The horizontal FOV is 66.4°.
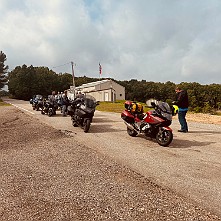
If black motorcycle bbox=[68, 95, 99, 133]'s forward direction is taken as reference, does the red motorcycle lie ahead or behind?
ahead

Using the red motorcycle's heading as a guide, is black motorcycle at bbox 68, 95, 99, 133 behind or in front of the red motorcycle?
behind

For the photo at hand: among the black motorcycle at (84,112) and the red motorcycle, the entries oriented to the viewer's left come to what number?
0

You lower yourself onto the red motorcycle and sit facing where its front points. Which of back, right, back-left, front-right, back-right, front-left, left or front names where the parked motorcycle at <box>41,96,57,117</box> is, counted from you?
back

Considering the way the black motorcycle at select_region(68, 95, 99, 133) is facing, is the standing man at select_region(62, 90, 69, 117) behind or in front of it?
behind

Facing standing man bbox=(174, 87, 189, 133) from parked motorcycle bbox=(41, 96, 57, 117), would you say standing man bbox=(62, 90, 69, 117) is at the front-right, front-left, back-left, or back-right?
front-left

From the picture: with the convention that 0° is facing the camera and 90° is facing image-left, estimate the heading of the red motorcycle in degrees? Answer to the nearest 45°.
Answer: approximately 315°

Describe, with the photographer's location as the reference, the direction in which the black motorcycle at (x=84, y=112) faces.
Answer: facing the viewer and to the right of the viewer

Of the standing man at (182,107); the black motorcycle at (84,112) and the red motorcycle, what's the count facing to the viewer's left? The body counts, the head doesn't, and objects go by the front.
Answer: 1

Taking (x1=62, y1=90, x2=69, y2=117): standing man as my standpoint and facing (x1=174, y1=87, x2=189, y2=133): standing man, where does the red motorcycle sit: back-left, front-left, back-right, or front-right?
front-right

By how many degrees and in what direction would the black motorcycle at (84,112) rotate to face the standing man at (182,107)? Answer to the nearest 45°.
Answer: approximately 45° to its left

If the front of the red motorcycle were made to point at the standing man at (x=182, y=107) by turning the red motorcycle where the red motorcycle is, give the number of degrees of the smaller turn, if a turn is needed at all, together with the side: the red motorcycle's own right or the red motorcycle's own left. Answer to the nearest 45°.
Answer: approximately 90° to the red motorcycle's own left

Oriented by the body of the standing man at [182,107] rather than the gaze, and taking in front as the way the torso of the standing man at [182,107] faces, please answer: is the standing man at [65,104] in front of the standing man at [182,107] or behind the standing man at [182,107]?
in front

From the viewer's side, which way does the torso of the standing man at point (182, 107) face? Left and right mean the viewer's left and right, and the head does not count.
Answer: facing to the left of the viewer

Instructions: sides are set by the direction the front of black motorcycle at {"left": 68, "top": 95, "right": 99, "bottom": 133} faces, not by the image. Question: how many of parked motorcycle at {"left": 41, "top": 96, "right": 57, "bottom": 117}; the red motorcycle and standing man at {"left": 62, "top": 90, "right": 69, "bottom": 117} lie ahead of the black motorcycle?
1

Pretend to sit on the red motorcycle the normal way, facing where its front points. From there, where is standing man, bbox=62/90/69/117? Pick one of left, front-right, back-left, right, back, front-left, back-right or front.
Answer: back
